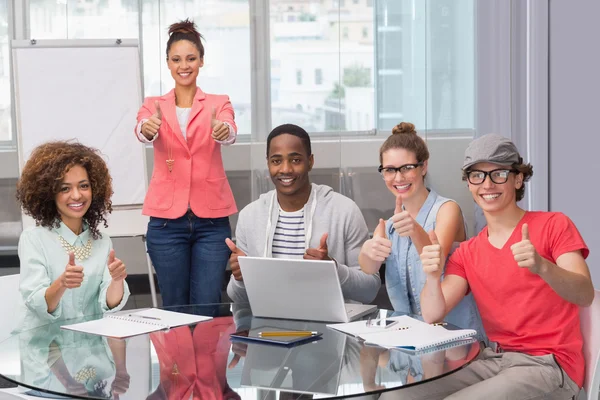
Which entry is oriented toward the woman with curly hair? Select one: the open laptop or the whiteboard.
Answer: the whiteboard

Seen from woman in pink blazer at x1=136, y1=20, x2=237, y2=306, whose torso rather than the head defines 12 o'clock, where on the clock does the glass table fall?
The glass table is roughly at 12 o'clock from the woman in pink blazer.

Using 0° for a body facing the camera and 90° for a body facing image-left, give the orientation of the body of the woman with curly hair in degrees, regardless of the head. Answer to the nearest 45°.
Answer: approximately 315°

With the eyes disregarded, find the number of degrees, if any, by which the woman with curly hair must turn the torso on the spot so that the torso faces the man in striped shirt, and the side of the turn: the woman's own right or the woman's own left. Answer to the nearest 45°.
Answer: approximately 45° to the woman's own left

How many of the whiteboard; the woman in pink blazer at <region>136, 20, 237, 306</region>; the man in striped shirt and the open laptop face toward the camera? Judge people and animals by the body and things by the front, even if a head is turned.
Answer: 3

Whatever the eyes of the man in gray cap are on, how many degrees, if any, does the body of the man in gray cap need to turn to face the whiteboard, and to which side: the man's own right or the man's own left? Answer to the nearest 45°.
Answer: approximately 90° to the man's own right

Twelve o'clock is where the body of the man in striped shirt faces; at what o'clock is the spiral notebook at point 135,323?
The spiral notebook is roughly at 1 o'clock from the man in striped shirt.
